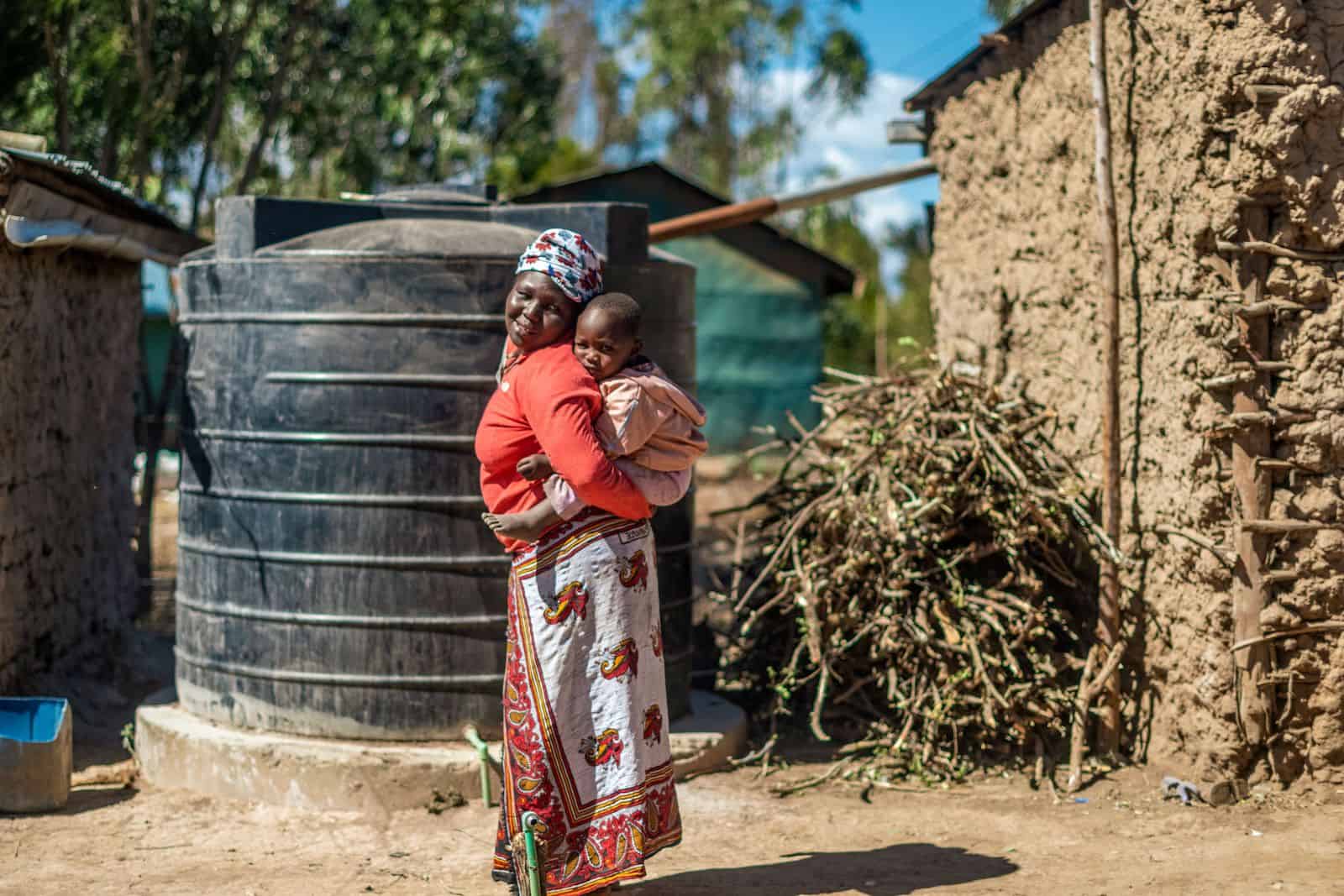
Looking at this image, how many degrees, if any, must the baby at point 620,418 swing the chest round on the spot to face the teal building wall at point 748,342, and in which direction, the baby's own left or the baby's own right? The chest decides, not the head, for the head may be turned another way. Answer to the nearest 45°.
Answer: approximately 90° to the baby's own right

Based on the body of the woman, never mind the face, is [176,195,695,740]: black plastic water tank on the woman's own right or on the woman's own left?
on the woman's own right

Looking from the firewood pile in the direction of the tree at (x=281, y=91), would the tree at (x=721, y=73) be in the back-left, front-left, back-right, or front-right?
front-right

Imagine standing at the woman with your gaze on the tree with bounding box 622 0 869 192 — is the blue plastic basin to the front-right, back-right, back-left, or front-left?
front-left

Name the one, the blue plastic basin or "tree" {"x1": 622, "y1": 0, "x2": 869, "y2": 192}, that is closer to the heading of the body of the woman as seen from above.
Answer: the blue plastic basin

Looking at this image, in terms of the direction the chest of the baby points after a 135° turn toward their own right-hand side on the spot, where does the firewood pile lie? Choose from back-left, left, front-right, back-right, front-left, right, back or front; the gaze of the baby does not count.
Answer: front

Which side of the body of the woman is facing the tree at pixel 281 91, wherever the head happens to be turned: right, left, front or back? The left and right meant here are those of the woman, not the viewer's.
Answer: right

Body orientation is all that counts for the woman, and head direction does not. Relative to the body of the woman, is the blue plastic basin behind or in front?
in front

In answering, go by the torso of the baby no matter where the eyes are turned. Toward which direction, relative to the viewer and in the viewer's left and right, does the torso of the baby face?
facing to the left of the viewer

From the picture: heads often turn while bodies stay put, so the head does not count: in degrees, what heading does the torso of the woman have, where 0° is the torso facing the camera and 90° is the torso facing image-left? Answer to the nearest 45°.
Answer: approximately 90°
